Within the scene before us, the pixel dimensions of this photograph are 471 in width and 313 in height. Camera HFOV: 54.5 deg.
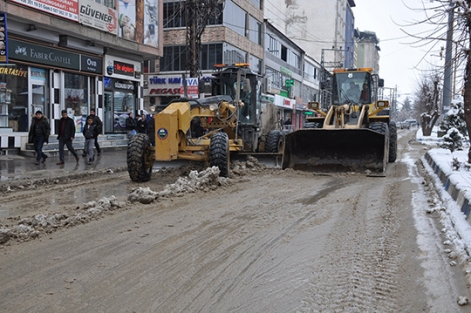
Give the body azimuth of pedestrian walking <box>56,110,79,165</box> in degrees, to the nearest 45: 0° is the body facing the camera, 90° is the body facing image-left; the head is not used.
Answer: approximately 45°

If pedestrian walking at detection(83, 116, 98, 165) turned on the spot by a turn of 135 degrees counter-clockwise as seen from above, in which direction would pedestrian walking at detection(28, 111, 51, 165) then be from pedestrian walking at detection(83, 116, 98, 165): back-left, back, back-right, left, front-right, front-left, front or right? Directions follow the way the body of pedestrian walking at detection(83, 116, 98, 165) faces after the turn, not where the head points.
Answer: back-left

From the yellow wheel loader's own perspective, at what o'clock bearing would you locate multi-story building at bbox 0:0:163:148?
The multi-story building is roughly at 4 o'clock from the yellow wheel loader.

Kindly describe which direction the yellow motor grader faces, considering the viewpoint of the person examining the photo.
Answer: facing the viewer and to the left of the viewer

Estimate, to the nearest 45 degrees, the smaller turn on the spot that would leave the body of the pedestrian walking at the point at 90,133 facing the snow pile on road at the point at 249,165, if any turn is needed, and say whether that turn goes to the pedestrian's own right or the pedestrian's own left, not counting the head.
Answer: approximately 45° to the pedestrian's own left

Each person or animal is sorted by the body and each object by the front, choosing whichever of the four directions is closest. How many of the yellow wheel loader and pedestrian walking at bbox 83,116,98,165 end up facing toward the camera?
2

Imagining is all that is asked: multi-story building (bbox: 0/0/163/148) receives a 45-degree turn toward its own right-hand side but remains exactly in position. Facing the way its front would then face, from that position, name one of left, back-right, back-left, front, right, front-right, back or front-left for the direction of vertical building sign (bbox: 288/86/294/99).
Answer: back-left

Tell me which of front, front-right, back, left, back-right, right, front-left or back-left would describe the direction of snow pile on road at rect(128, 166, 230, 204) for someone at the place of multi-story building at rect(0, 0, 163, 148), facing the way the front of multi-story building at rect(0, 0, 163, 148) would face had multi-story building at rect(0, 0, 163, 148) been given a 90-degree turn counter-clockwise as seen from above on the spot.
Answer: back-right

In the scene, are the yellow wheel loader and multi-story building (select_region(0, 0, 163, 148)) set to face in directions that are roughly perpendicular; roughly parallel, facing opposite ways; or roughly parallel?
roughly perpendicular

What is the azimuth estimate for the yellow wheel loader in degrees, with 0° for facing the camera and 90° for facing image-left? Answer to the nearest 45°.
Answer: approximately 0°

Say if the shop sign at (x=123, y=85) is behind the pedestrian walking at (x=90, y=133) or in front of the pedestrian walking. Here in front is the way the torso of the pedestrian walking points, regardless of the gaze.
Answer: behind

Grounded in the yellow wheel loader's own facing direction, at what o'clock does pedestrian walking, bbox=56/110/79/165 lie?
The pedestrian walking is roughly at 3 o'clock from the yellow wheel loader.
